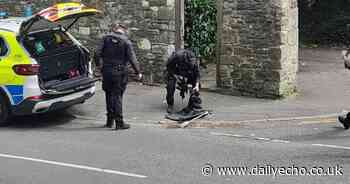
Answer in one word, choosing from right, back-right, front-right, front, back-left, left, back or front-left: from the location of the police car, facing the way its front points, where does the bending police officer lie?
back-right

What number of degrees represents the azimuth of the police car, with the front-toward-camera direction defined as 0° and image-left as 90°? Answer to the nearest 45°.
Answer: approximately 135°

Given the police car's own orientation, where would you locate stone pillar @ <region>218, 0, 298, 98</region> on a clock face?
The stone pillar is roughly at 4 o'clock from the police car.

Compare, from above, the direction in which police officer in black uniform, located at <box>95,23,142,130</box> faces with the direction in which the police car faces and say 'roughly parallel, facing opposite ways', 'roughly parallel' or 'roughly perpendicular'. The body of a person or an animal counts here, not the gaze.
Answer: roughly perpendicular

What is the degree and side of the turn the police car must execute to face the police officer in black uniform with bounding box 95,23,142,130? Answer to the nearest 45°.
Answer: approximately 180°
